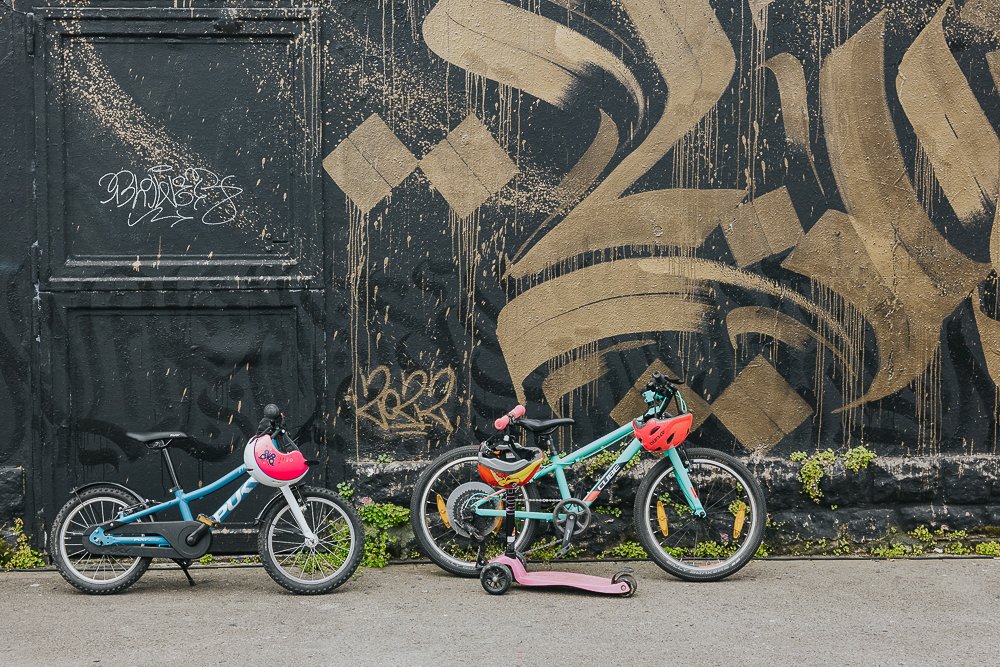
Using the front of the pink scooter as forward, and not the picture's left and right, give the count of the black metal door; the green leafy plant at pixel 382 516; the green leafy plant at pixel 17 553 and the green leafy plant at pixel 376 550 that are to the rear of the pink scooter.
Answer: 0

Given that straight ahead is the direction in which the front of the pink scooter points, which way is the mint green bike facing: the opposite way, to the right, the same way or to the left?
the opposite way

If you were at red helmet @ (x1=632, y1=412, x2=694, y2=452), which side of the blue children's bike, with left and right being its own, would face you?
front

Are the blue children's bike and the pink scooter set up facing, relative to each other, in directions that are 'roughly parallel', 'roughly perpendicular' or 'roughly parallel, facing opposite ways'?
roughly parallel, facing opposite ways

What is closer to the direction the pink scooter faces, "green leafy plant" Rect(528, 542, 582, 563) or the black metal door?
the black metal door

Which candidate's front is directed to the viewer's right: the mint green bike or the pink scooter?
the mint green bike

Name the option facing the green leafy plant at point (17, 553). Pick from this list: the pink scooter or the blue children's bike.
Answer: the pink scooter

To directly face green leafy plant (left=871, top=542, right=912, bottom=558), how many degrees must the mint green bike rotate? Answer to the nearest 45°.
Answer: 0° — it already faces it

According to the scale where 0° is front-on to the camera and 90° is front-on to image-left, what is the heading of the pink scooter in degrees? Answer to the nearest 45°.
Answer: approximately 90°

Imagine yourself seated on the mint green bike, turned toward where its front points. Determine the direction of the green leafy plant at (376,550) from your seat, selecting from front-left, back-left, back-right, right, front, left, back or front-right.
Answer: back

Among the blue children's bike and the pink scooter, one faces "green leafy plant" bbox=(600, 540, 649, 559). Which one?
the blue children's bike

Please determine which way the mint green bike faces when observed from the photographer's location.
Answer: facing to the right of the viewer

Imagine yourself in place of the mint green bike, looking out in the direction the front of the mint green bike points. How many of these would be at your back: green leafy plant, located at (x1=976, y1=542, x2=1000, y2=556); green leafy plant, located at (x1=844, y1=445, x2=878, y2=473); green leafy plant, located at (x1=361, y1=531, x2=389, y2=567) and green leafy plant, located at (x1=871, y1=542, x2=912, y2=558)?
1

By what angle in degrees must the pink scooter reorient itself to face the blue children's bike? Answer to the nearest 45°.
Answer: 0° — it already faces it

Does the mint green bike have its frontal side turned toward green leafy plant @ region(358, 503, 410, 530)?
no

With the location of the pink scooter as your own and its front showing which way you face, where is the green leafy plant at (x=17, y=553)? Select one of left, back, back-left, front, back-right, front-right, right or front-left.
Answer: front

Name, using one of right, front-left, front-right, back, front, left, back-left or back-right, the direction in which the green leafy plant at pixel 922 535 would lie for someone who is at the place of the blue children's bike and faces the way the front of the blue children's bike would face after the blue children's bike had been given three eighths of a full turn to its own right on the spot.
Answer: back-left

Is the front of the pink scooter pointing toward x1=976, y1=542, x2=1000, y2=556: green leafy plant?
no

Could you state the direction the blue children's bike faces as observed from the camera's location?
facing to the right of the viewer

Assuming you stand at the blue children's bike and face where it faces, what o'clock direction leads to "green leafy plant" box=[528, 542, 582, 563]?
The green leafy plant is roughly at 12 o'clock from the blue children's bike.
